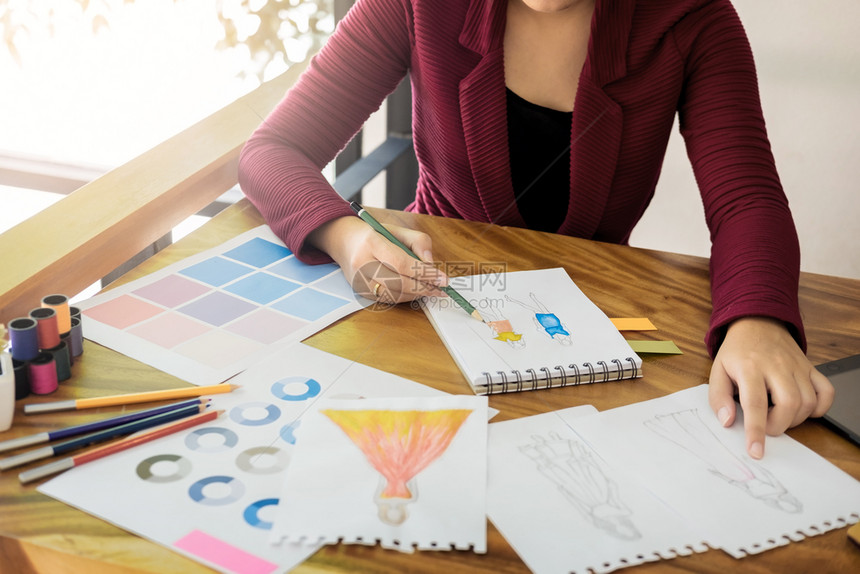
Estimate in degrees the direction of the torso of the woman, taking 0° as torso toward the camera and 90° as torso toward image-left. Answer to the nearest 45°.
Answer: approximately 0°

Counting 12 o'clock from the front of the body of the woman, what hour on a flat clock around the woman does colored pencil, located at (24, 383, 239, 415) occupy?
The colored pencil is roughly at 1 o'clock from the woman.

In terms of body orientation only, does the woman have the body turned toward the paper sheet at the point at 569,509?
yes

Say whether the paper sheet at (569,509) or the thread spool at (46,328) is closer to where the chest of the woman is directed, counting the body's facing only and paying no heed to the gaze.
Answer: the paper sheet

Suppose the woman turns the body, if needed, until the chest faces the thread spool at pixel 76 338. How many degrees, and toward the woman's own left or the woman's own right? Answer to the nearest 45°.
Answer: approximately 45° to the woman's own right
